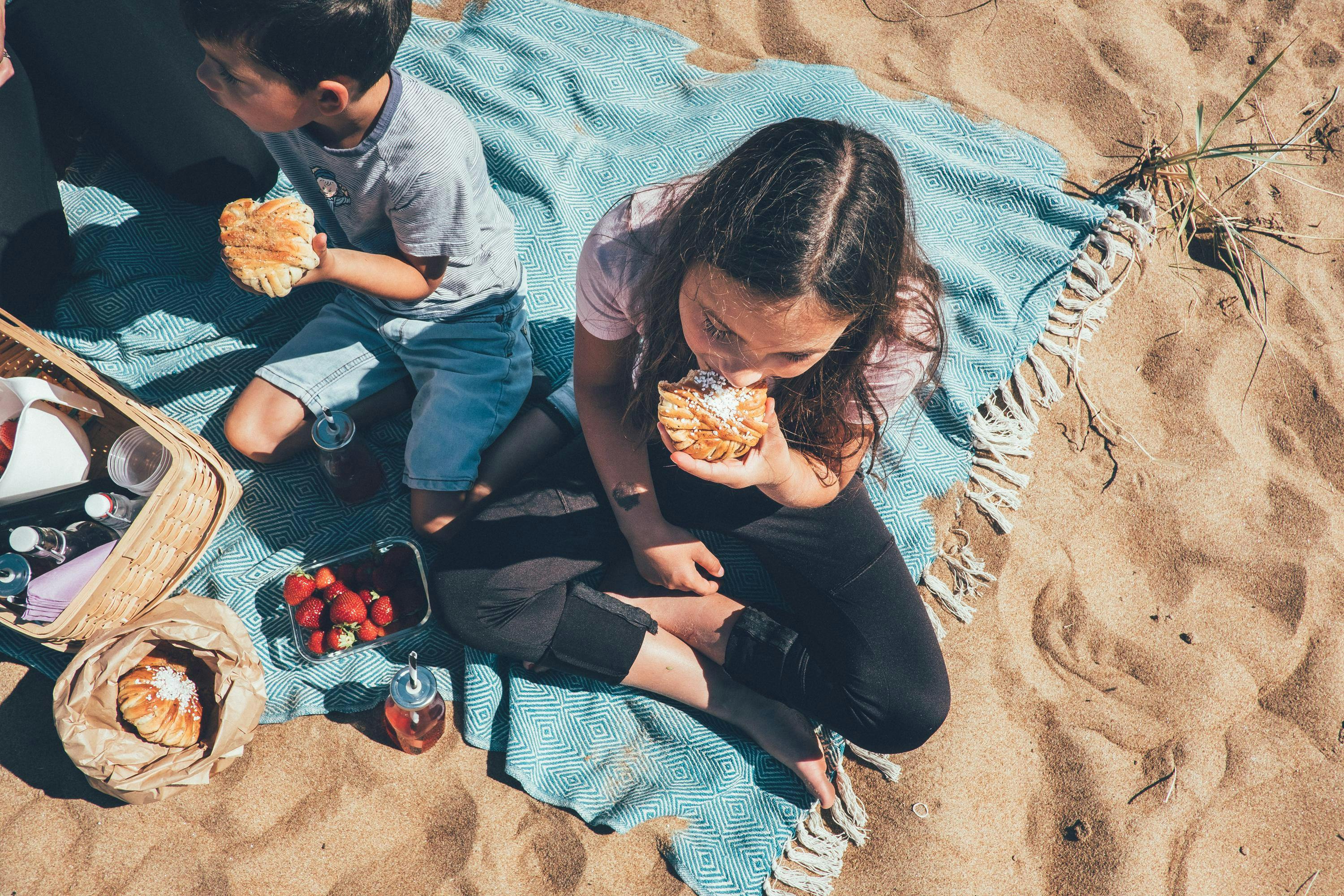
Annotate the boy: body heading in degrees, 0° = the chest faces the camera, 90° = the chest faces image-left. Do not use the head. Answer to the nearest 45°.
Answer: approximately 45°
